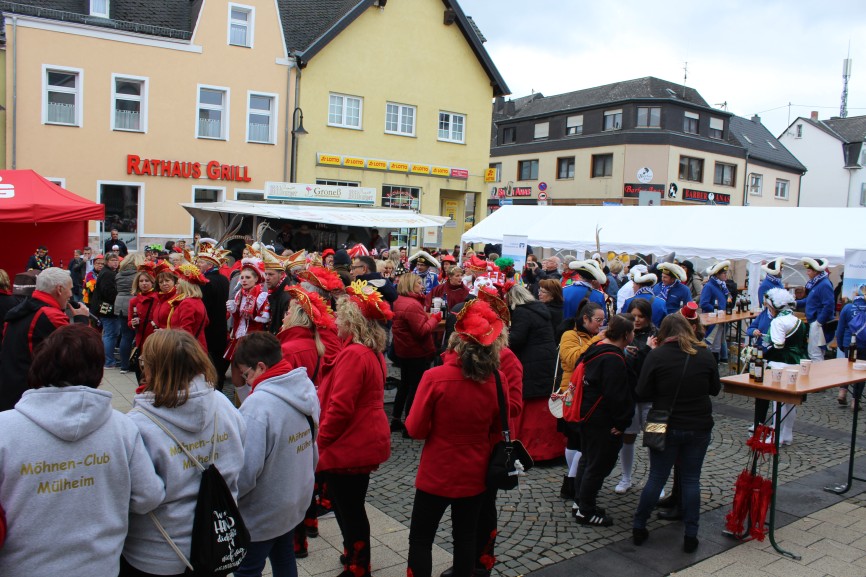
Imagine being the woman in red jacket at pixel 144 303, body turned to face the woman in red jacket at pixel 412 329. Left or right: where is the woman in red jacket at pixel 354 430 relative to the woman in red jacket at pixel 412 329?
right

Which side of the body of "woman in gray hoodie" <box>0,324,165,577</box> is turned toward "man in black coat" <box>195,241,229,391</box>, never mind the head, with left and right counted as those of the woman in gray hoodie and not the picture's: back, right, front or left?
front

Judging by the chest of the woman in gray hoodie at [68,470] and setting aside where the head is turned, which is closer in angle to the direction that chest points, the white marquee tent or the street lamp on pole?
the street lamp on pole

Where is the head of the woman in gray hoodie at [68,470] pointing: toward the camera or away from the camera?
away from the camera

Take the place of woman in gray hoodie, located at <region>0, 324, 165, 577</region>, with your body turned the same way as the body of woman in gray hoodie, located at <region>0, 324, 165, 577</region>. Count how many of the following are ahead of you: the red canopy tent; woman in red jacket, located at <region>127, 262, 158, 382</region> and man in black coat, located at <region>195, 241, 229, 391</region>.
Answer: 3

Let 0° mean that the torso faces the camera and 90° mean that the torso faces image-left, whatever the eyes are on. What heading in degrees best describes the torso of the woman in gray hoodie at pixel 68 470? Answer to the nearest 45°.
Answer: approximately 180°

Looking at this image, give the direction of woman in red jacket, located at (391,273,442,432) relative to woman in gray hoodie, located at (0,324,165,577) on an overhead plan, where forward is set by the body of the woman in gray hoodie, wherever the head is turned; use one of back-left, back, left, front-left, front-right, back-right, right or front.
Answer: front-right

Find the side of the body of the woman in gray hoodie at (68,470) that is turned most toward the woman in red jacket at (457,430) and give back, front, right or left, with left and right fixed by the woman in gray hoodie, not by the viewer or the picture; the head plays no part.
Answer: right

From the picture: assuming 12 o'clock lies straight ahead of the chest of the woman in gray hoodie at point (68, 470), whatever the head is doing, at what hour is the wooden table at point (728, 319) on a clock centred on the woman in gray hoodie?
The wooden table is roughly at 2 o'clock from the woman in gray hoodie.

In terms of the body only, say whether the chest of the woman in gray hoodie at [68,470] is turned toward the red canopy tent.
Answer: yes

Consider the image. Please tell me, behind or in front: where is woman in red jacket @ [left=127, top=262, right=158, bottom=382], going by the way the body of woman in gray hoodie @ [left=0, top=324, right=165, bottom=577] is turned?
in front

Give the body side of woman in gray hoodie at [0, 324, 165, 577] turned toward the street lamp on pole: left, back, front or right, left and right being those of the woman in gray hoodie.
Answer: front

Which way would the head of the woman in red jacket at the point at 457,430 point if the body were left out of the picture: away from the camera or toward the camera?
away from the camera

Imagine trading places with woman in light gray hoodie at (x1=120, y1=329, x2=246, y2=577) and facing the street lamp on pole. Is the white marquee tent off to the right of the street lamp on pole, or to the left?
right
